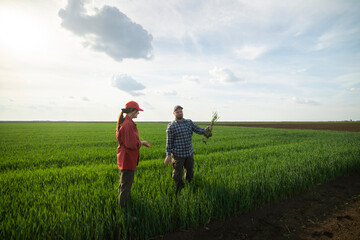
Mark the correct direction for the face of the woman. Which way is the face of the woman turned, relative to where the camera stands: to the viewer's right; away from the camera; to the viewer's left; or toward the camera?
to the viewer's right

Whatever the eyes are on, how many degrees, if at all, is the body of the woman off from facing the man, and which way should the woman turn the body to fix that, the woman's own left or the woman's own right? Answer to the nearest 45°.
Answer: approximately 45° to the woman's own left

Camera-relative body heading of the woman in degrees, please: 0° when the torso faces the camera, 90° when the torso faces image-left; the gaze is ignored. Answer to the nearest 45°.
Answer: approximately 270°
